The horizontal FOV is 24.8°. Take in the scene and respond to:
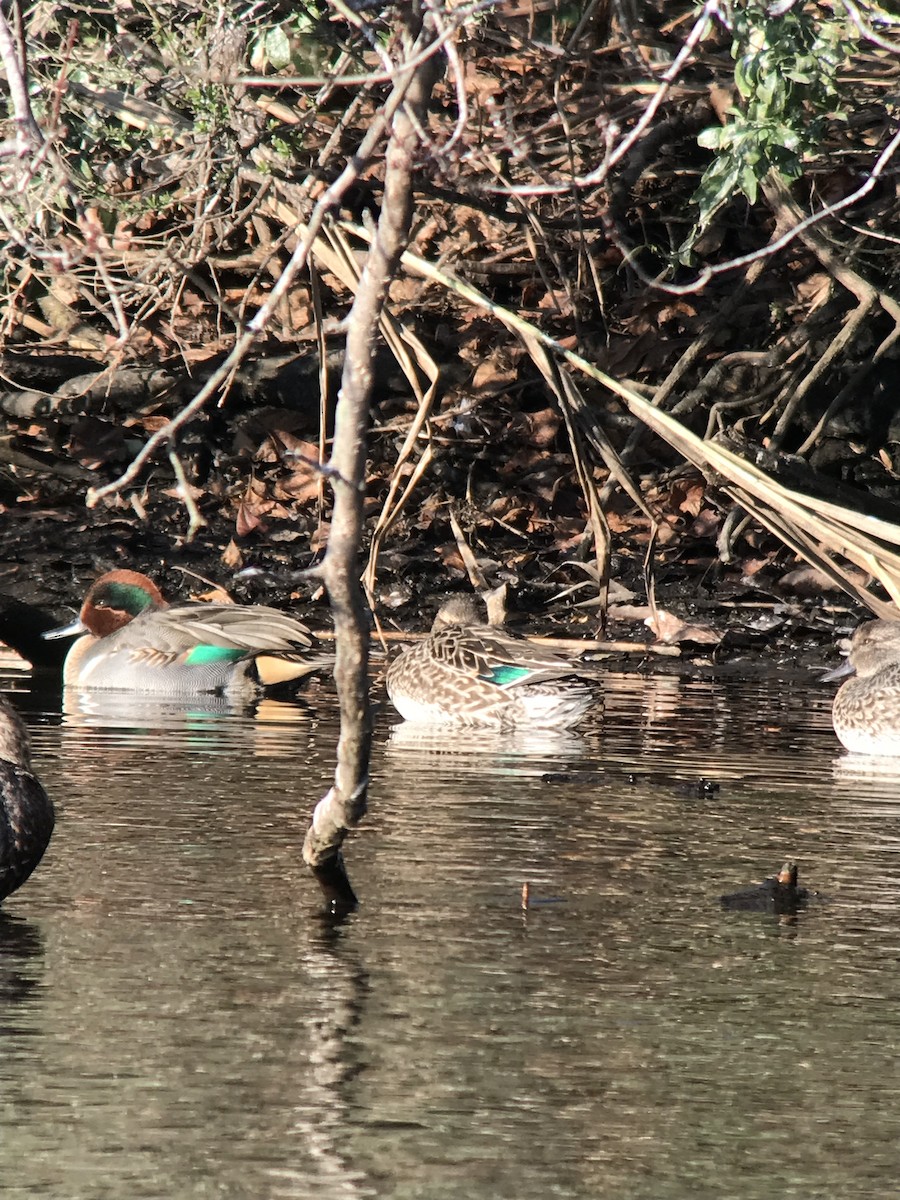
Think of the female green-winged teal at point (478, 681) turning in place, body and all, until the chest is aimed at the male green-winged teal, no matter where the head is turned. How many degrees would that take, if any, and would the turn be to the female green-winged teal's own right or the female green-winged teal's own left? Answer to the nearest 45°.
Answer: approximately 45° to the female green-winged teal's own right

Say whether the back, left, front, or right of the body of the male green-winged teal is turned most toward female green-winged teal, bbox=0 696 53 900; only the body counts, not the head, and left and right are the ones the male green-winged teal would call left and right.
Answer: left

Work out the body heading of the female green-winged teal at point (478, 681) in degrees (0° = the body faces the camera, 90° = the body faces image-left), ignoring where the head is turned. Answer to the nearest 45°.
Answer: approximately 90°

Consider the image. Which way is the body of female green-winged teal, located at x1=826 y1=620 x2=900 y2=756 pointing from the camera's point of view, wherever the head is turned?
to the viewer's left

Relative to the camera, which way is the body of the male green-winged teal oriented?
to the viewer's left

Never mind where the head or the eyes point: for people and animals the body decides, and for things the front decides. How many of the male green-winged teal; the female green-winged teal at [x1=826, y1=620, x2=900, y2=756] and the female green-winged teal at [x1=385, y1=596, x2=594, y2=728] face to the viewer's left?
3

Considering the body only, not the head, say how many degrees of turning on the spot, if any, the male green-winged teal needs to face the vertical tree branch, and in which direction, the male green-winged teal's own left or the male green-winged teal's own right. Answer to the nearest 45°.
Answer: approximately 90° to the male green-winged teal's own left

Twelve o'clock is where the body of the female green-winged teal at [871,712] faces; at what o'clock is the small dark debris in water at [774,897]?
The small dark debris in water is roughly at 9 o'clock from the female green-winged teal.

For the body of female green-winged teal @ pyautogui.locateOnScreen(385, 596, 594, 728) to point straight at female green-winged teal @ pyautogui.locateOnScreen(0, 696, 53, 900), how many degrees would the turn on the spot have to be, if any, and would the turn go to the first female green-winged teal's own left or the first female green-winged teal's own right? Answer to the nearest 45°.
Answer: approximately 90° to the first female green-winged teal's own left
